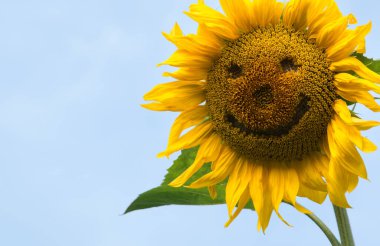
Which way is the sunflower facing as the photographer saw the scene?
facing the viewer
